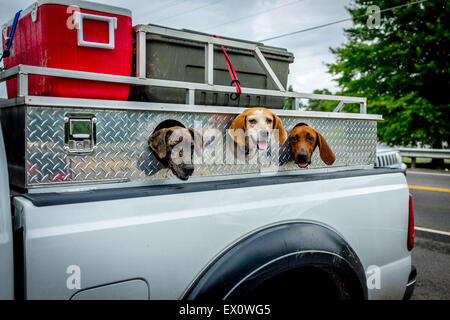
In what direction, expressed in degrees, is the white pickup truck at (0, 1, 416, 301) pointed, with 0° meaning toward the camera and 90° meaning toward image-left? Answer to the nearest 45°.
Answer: approximately 45°

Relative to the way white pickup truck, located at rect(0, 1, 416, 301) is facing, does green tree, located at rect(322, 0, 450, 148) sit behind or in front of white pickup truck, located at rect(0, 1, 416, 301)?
behind

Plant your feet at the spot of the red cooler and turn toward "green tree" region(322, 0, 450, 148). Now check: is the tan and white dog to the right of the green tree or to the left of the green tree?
right
